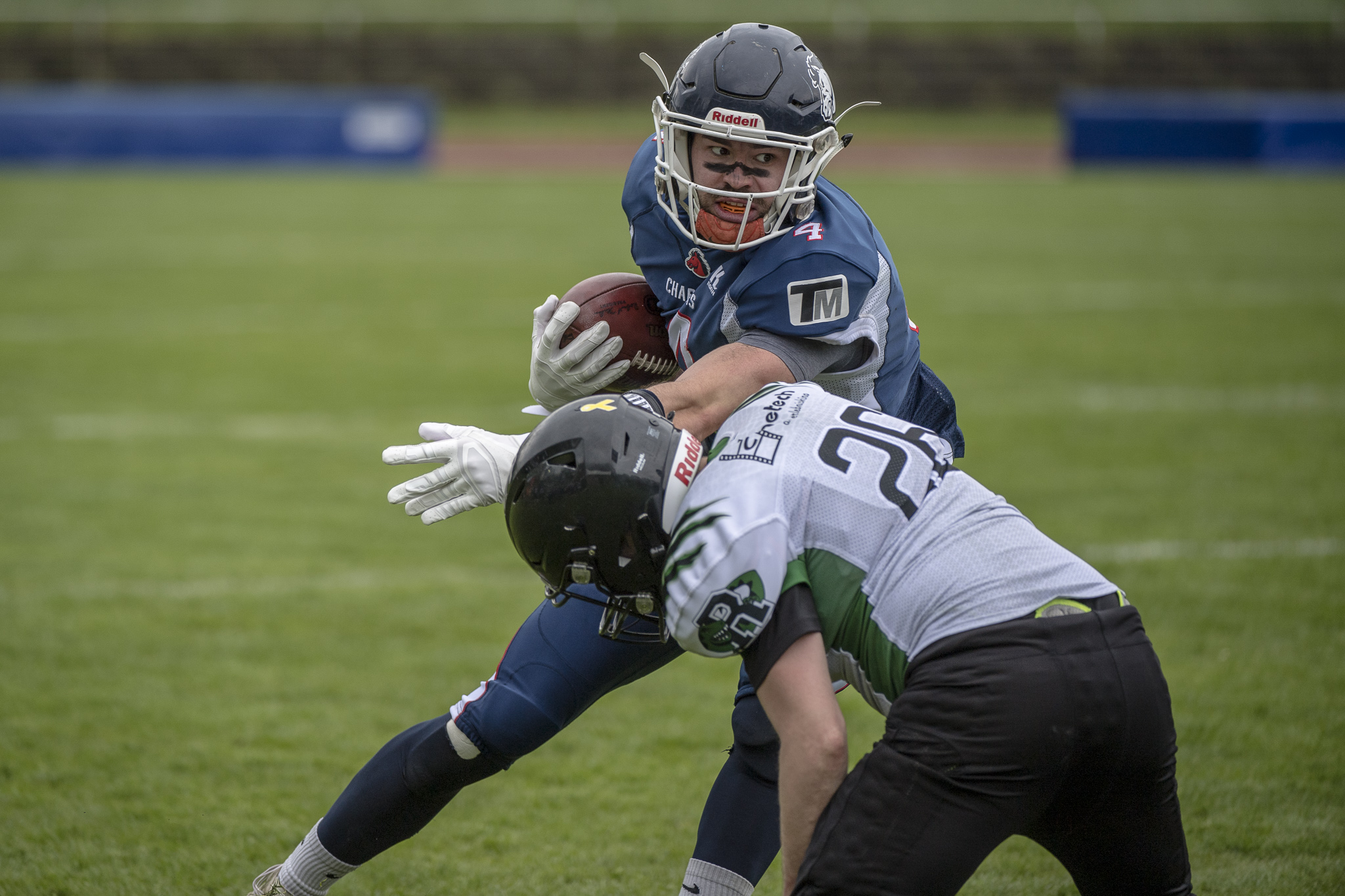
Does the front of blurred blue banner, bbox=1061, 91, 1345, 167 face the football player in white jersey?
yes

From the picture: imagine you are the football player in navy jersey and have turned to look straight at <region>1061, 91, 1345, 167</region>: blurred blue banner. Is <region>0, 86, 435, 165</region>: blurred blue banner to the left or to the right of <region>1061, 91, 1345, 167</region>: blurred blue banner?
left

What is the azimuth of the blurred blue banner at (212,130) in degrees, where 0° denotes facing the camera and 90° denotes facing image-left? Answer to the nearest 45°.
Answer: approximately 0°

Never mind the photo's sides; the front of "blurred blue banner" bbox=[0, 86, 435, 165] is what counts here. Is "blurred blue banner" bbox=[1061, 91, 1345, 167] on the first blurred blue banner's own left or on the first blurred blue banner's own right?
on the first blurred blue banner's own left

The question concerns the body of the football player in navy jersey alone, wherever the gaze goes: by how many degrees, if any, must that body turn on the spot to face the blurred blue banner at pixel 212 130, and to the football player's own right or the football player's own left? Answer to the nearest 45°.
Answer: approximately 135° to the football player's own right

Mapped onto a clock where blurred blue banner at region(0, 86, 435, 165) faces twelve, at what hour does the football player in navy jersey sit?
The football player in navy jersey is roughly at 12 o'clock from the blurred blue banner.

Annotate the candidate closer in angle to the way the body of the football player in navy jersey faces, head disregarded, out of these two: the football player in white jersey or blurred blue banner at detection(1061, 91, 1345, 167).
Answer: the football player in white jersey

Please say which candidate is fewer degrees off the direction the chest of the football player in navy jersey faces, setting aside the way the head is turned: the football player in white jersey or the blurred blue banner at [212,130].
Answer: the football player in white jersey

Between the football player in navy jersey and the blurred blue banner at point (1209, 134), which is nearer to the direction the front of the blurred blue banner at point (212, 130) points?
the football player in navy jersey

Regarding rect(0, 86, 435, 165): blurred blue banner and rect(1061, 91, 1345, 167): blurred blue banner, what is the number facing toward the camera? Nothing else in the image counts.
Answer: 2

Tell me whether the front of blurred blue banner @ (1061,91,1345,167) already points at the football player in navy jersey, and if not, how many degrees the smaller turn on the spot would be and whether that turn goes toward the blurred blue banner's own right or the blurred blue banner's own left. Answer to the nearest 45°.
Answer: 0° — it already faces them
